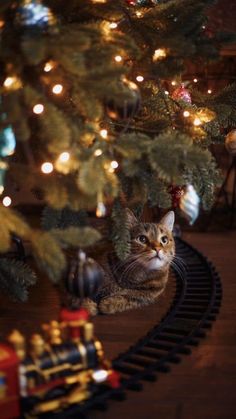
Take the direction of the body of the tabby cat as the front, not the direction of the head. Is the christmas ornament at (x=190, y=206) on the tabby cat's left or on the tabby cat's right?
on the tabby cat's left

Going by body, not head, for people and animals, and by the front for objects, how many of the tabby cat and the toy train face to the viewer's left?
0

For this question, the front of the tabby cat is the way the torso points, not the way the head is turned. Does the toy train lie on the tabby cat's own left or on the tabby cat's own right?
on the tabby cat's own right

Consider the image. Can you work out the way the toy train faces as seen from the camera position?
facing away from the viewer and to the right of the viewer

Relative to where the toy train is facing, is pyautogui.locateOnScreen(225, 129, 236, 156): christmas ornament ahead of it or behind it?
ahead

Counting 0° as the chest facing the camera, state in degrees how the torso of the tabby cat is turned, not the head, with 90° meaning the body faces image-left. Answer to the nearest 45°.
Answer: approximately 315°
